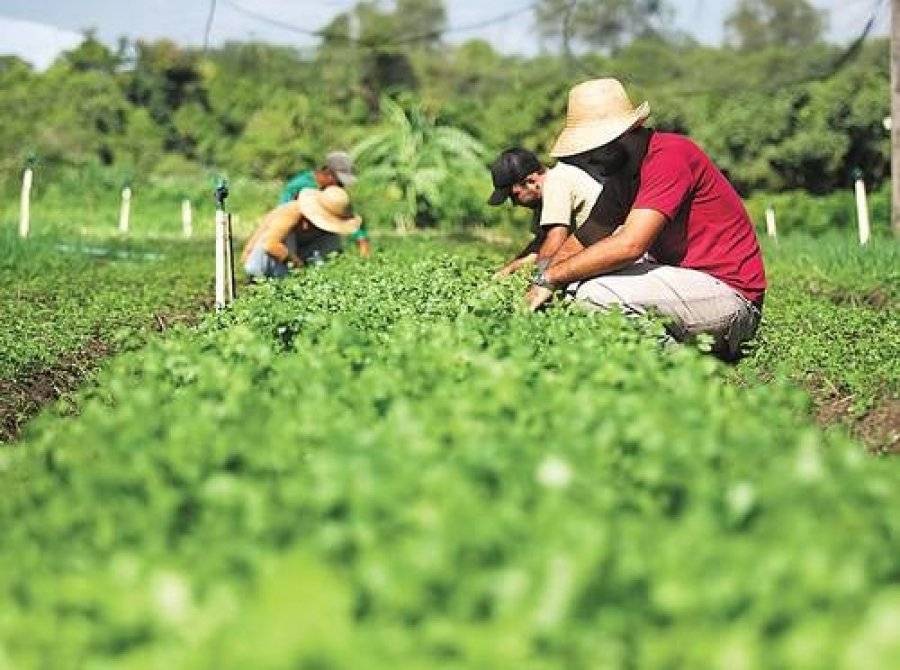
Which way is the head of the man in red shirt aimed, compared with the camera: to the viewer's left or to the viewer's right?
to the viewer's left

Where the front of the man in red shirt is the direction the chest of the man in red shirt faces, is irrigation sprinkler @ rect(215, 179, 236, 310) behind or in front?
in front

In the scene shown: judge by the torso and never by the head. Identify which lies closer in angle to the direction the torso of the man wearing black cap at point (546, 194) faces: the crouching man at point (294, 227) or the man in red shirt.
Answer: the crouching man

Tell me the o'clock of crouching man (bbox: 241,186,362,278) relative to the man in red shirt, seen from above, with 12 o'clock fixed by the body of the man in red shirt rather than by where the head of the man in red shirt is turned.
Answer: The crouching man is roughly at 2 o'clock from the man in red shirt.

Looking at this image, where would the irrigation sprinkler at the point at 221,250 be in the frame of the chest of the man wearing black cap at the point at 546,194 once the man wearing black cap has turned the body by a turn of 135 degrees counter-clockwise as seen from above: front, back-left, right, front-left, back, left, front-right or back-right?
back

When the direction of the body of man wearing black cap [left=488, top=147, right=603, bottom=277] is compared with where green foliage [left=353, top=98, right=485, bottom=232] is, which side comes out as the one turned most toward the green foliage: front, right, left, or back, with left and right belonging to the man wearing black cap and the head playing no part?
right

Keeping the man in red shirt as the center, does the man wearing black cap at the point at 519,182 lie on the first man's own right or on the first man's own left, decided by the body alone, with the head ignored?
on the first man's own right

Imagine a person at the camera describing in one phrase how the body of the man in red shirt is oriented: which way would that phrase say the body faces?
to the viewer's left

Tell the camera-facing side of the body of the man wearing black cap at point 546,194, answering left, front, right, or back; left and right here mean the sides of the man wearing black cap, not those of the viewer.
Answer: left

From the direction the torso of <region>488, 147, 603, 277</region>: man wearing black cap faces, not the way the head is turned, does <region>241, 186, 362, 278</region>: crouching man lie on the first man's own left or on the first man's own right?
on the first man's own right

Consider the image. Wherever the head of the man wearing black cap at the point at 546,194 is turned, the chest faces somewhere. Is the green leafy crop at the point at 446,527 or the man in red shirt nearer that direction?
the green leafy crop
